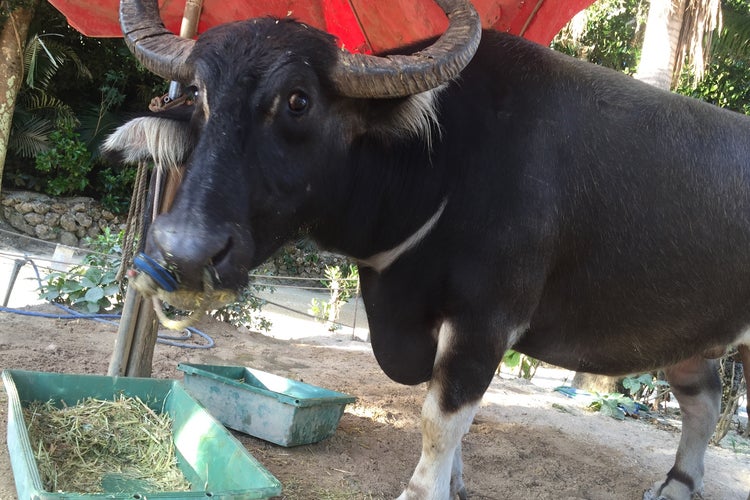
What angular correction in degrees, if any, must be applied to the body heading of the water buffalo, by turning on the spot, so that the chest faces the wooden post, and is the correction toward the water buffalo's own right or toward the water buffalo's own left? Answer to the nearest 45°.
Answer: approximately 90° to the water buffalo's own right

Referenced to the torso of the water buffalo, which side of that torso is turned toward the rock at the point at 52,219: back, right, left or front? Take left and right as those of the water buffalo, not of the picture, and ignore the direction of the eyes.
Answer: right

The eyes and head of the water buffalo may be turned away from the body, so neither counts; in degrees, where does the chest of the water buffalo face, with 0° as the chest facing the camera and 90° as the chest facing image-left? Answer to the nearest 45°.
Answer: approximately 45°

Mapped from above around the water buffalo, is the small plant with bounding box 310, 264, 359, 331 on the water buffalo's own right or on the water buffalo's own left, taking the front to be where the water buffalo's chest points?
on the water buffalo's own right

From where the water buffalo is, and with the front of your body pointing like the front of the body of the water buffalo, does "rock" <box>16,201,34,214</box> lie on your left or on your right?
on your right
